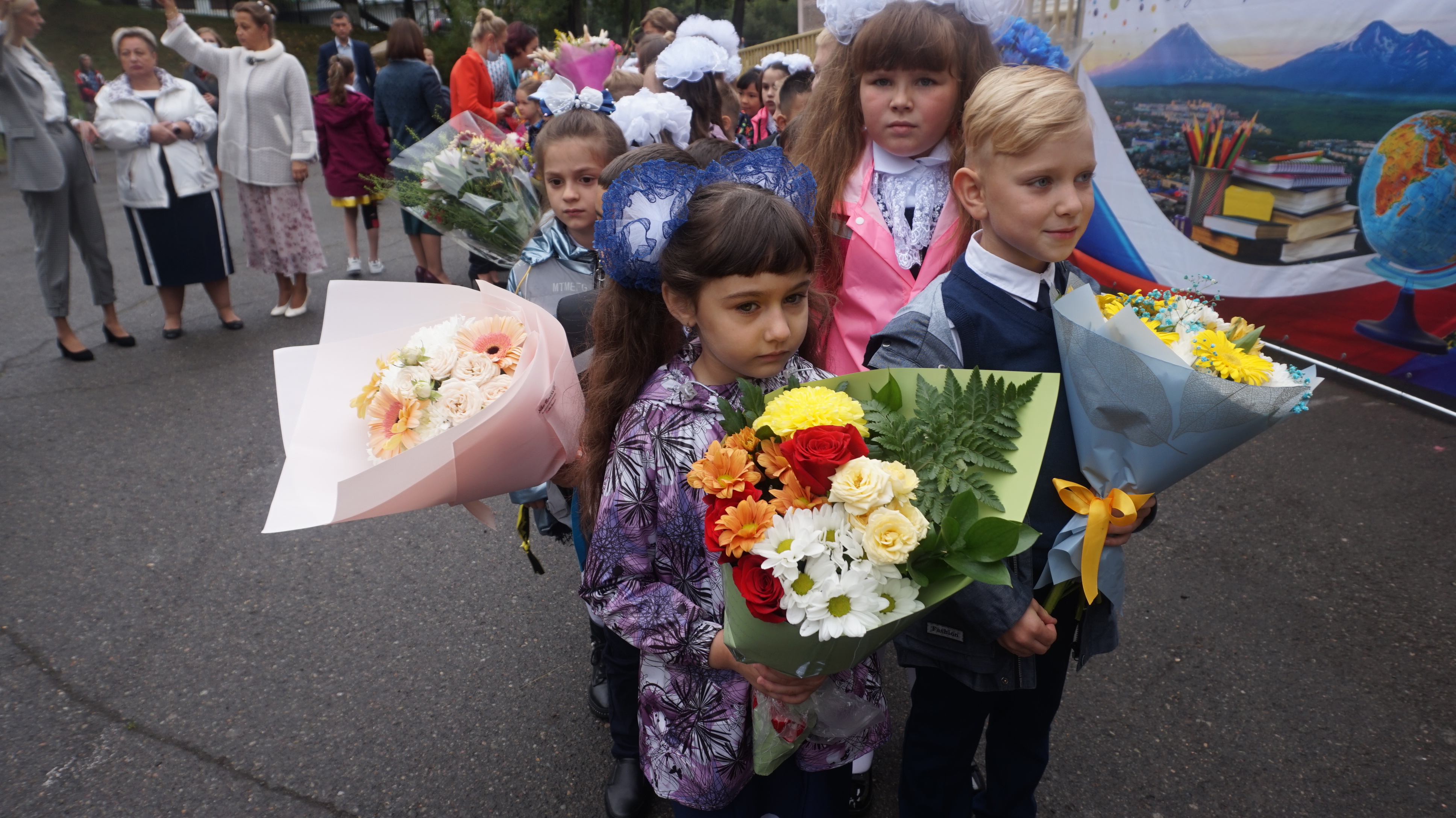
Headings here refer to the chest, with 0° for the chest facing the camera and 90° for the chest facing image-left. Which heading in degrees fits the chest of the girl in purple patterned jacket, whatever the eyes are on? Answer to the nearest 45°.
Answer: approximately 315°

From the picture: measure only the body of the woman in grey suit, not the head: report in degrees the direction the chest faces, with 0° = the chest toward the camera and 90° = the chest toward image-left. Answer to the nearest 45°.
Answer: approximately 315°

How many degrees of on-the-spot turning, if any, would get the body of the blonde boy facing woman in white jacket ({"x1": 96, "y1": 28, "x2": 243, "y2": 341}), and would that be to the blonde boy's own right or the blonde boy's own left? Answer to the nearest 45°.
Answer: approximately 180°

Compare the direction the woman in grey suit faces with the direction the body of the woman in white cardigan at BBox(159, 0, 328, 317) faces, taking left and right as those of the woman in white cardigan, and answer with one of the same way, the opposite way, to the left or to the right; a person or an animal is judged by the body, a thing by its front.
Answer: to the left

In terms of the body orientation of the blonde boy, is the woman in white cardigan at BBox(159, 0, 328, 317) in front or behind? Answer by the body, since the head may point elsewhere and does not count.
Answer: behind
